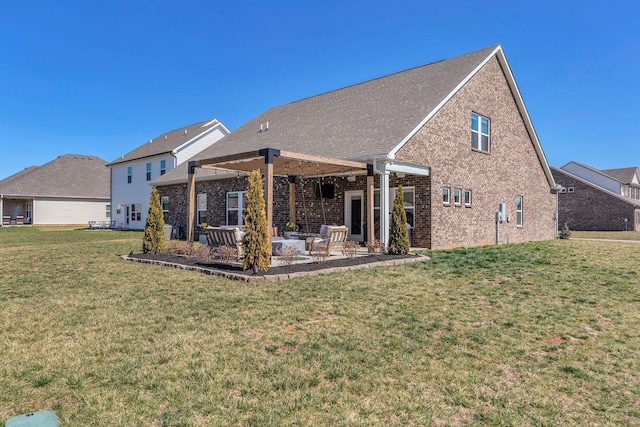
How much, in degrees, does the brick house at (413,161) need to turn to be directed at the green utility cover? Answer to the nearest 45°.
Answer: approximately 135° to its right

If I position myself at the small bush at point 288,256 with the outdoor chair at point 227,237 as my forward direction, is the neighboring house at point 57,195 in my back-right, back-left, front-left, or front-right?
front-right

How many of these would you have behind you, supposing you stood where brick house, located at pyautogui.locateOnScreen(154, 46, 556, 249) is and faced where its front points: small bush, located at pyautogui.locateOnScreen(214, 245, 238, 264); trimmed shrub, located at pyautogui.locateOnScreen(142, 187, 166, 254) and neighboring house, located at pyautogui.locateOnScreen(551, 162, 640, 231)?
2

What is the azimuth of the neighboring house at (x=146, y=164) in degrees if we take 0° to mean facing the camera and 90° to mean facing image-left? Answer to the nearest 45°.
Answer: approximately 225°

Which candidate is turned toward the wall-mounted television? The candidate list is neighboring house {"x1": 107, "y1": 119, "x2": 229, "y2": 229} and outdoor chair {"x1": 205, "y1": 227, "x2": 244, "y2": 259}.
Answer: the outdoor chair

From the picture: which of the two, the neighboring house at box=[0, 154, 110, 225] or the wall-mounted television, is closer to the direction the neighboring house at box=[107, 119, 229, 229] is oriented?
the neighboring house

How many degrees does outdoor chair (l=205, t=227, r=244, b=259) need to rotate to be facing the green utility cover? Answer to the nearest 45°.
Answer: approximately 135° to its right

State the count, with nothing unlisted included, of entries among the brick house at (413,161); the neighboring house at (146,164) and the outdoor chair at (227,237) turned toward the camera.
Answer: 0

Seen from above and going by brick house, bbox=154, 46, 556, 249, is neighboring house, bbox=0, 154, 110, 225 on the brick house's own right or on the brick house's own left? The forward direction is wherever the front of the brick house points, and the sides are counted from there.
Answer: on the brick house's own left

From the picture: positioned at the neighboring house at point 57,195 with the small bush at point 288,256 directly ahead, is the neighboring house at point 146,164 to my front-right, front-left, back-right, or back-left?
front-left

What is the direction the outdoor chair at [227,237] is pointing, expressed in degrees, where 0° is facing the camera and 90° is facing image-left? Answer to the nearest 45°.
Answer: approximately 225°

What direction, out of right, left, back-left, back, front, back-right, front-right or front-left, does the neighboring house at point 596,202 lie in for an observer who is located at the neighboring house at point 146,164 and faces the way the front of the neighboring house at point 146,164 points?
front-right

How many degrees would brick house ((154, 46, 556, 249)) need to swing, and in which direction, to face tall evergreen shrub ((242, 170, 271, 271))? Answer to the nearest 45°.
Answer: approximately 180°

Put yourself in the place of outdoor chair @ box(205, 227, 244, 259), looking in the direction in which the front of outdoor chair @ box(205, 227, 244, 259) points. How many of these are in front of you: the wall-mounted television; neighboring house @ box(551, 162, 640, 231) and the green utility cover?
2

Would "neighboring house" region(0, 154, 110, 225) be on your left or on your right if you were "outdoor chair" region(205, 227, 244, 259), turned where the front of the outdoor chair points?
on your left

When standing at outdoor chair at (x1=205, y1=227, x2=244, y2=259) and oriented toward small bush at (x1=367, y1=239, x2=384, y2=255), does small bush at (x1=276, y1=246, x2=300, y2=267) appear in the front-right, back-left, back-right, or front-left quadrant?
front-right

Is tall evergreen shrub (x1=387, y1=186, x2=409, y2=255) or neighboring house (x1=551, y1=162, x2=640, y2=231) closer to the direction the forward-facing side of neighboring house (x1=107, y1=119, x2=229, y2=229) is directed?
the neighboring house

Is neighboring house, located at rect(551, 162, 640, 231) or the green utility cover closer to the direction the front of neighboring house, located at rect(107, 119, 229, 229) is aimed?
the neighboring house
